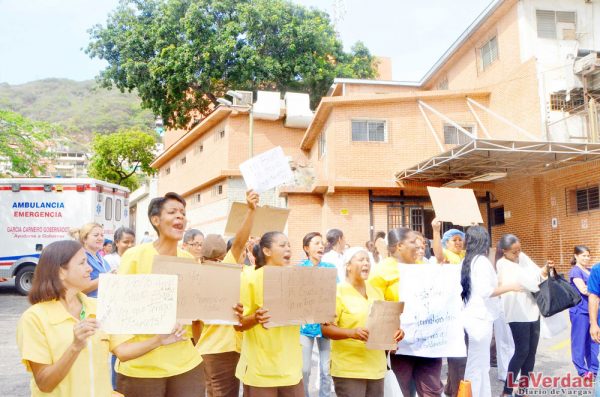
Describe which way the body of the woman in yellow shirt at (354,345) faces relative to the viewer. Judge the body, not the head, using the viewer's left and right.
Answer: facing the viewer and to the right of the viewer

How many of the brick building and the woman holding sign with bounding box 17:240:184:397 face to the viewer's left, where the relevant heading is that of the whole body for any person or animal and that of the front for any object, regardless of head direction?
0

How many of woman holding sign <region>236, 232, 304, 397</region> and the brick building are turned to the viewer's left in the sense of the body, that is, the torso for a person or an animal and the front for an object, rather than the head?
0

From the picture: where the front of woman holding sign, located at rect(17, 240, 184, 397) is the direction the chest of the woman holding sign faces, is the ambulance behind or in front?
behind

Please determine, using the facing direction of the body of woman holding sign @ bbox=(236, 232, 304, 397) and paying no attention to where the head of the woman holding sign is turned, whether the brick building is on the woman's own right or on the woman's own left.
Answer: on the woman's own left

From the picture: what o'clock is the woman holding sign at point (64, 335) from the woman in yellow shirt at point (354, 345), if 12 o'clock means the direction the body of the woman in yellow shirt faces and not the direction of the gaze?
The woman holding sign is roughly at 3 o'clock from the woman in yellow shirt.

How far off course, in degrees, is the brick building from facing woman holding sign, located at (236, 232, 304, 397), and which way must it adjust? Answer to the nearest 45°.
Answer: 0° — it already faces them

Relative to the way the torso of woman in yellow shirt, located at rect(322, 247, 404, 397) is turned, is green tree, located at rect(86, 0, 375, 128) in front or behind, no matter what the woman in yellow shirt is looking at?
behind

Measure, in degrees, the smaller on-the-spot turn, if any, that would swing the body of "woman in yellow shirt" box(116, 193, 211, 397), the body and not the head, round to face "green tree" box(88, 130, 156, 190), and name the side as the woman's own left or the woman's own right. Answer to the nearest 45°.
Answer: approximately 135° to the woman's own left

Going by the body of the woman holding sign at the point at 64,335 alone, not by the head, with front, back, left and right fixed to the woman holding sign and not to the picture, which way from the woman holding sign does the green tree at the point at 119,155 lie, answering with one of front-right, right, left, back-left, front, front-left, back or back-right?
back-left

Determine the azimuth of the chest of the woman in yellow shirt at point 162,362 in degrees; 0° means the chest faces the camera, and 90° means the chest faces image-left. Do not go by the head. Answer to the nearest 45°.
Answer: approximately 315°
